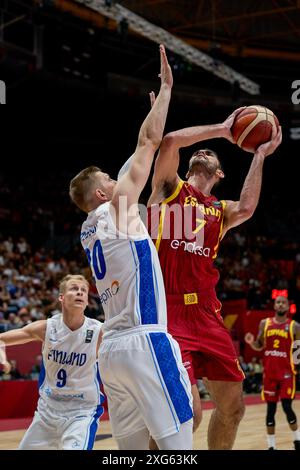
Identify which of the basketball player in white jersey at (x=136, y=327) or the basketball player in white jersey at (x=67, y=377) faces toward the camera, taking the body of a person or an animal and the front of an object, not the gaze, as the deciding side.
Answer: the basketball player in white jersey at (x=67, y=377)

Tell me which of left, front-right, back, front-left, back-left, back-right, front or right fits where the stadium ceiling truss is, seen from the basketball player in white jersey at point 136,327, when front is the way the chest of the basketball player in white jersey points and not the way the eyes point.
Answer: front-left

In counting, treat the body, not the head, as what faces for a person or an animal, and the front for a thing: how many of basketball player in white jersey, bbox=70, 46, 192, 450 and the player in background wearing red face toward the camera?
1

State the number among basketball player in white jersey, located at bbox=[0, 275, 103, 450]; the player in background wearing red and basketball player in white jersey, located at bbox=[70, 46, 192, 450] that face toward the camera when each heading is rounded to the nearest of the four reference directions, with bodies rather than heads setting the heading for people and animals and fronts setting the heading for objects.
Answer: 2

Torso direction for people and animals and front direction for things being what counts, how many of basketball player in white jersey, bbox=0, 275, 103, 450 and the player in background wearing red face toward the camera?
2

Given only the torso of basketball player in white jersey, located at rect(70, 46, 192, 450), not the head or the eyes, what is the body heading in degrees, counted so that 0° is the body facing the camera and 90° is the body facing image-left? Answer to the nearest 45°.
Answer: approximately 225°

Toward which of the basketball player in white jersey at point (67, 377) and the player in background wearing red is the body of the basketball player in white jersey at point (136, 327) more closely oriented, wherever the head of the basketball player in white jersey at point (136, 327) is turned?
the player in background wearing red

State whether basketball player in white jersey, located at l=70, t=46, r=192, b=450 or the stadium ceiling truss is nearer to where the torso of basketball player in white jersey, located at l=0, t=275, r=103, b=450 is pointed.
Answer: the basketball player in white jersey

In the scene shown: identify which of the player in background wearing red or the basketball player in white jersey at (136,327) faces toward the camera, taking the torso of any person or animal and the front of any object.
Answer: the player in background wearing red

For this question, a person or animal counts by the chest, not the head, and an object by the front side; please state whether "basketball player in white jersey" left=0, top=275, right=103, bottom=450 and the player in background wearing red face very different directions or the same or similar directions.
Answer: same or similar directions

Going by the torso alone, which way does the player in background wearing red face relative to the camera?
toward the camera

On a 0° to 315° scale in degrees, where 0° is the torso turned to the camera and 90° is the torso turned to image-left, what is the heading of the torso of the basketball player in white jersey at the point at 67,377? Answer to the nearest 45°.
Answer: approximately 0°

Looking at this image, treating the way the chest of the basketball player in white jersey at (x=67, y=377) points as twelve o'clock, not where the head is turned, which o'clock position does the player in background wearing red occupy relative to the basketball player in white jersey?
The player in background wearing red is roughly at 7 o'clock from the basketball player in white jersey.
